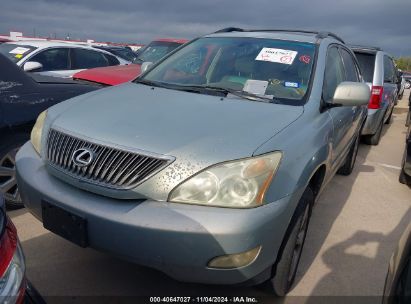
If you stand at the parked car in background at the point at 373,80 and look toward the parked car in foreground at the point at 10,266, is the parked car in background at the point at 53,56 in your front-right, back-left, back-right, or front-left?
front-right

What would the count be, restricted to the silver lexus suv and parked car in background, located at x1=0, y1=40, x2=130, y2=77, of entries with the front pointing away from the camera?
0

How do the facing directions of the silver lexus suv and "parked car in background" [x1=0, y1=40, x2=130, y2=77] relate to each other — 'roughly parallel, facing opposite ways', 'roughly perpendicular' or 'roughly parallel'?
roughly parallel

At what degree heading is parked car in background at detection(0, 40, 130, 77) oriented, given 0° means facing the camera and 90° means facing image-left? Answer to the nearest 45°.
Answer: approximately 45°

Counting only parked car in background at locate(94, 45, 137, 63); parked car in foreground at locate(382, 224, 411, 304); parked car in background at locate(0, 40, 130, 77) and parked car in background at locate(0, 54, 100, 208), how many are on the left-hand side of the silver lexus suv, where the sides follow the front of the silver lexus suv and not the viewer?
1

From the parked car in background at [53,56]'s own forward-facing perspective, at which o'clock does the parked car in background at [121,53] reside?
the parked car in background at [121,53] is roughly at 5 o'clock from the parked car in background at [53,56].

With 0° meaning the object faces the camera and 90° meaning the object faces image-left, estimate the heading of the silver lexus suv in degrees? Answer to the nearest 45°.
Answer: approximately 45°

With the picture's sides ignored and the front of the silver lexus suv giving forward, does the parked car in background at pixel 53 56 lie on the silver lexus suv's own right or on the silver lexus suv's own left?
on the silver lexus suv's own right

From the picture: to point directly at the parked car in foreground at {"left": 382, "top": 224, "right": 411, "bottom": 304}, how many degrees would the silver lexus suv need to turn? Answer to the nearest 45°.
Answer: approximately 90° to its left

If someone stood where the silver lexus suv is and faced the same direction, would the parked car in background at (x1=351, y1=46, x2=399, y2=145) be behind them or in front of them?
behind

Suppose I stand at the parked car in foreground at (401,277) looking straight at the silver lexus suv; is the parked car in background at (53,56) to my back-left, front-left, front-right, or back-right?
front-right

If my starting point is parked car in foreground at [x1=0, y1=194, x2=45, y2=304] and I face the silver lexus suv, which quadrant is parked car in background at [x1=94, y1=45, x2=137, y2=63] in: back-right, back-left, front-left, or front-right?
front-left
